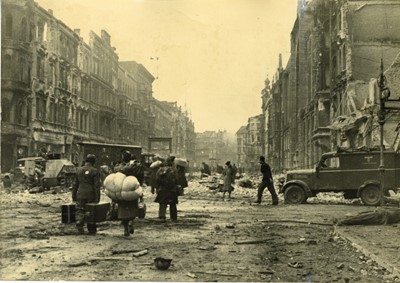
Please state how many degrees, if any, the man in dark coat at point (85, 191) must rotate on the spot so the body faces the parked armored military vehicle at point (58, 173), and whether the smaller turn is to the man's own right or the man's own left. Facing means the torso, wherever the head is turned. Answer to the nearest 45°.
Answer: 0° — they already face it

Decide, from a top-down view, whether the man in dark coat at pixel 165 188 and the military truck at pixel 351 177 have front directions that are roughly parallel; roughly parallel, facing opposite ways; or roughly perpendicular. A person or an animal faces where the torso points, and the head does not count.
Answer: roughly perpendicular

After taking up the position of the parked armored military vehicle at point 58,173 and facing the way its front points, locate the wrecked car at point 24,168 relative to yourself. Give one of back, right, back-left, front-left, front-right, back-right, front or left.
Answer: front-right

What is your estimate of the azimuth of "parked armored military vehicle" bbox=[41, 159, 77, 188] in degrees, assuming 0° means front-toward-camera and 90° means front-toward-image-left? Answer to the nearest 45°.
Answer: approximately 315°

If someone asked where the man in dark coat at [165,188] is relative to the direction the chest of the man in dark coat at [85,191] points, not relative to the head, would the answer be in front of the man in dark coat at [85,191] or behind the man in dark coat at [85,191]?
in front

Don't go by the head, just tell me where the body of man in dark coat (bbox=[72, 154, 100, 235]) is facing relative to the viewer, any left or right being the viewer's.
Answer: facing away from the viewer

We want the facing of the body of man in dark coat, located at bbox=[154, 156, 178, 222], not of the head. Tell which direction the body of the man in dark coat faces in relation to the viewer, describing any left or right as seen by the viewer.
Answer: facing away from the viewer

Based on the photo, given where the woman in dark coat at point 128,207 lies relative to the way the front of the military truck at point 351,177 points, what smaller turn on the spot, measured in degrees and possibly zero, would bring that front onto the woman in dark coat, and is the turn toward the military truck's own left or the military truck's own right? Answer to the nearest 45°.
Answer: approximately 45° to the military truck's own left
